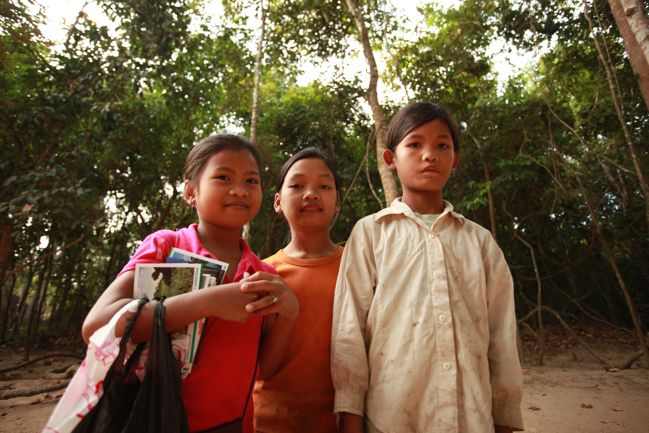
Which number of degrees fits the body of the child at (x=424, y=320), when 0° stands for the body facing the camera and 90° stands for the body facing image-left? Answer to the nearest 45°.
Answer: approximately 0°

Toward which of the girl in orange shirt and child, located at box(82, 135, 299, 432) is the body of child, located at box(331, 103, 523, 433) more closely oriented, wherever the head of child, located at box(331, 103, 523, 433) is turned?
the child

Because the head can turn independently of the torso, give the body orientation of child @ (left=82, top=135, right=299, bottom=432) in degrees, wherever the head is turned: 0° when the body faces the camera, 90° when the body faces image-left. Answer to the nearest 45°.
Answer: approximately 315°

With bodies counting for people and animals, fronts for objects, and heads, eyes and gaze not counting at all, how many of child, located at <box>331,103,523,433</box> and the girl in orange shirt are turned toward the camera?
2

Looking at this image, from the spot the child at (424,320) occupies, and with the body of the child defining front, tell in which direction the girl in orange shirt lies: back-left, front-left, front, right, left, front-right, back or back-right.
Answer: right

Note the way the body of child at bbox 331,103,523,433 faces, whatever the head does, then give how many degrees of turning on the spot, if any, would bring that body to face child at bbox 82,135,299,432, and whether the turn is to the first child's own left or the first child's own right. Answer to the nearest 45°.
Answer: approximately 45° to the first child's own right

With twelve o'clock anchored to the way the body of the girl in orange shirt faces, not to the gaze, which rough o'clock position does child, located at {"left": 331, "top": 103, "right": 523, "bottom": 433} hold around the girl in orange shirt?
The child is roughly at 10 o'clock from the girl in orange shirt.

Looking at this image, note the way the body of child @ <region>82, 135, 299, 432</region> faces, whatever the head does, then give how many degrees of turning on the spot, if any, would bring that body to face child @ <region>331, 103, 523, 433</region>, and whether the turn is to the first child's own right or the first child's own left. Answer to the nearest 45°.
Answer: approximately 45° to the first child's own left
